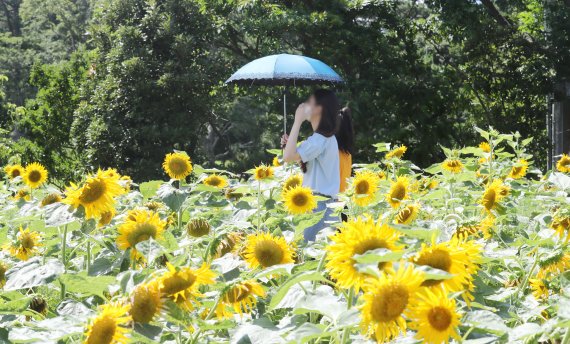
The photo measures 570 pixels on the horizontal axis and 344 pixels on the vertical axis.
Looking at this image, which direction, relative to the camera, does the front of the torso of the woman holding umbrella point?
to the viewer's left

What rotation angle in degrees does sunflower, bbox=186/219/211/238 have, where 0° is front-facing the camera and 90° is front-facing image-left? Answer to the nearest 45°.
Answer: approximately 0°

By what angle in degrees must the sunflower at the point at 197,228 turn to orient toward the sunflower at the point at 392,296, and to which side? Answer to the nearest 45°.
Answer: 0° — it already faces it

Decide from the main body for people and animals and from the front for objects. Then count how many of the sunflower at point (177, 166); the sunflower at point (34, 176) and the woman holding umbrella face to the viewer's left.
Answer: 1

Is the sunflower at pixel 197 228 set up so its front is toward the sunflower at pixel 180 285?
yes

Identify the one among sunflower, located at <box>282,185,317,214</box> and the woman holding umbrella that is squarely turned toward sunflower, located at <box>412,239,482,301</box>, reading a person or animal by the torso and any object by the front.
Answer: sunflower, located at <box>282,185,317,214</box>

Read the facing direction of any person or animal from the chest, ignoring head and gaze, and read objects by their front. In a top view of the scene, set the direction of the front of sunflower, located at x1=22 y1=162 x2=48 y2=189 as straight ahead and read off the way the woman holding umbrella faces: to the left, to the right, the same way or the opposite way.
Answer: to the right

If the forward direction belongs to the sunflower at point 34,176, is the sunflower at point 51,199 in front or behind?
in front

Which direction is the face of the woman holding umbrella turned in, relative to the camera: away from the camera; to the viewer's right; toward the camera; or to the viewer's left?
to the viewer's left

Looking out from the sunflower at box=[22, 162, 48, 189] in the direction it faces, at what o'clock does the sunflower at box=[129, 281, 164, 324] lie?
the sunflower at box=[129, 281, 164, 324] is roughly at 12 o'clock from the sunflower at box=[22, 162, 48, 189].

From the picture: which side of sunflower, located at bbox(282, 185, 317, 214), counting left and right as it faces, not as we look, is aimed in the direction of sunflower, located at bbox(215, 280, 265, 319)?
front
